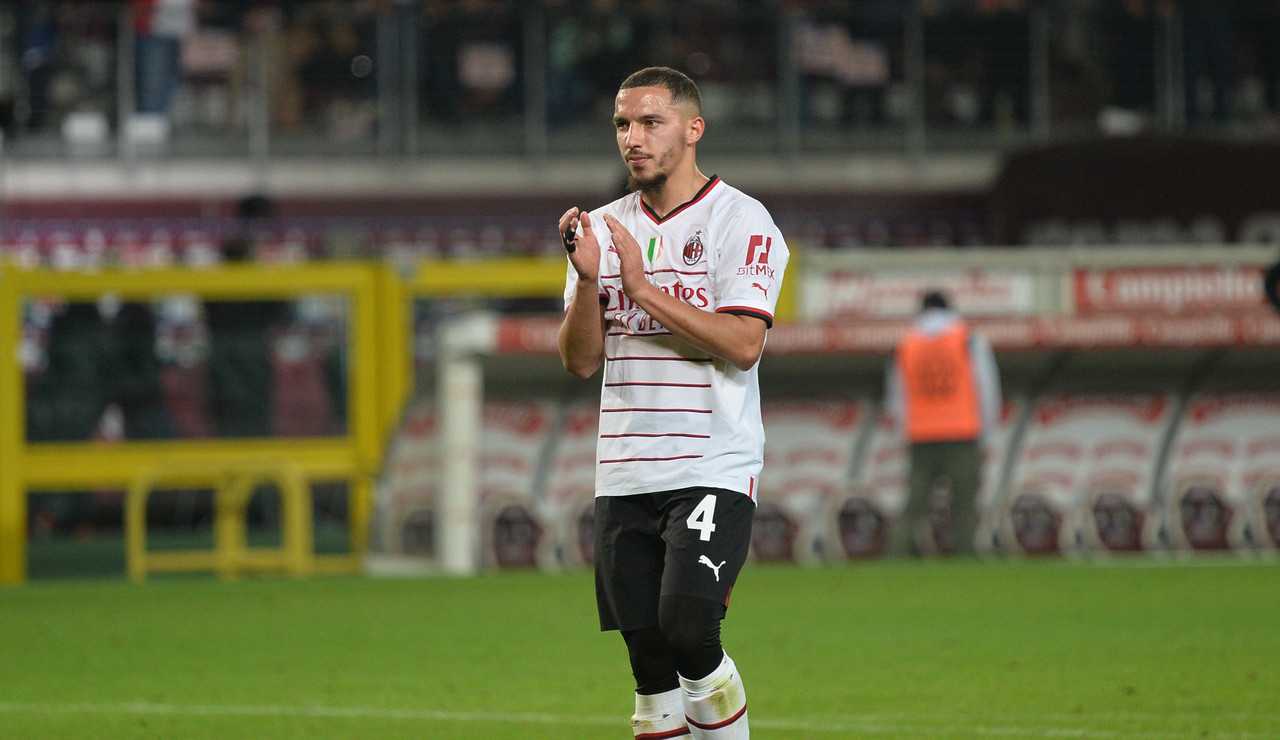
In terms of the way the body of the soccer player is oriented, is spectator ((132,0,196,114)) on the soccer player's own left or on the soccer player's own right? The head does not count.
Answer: on the soccer player's own right

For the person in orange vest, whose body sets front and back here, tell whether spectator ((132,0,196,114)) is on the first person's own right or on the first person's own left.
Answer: on the first person's own left

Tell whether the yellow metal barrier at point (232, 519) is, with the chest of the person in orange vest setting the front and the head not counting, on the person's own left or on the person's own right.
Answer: on the person's own left

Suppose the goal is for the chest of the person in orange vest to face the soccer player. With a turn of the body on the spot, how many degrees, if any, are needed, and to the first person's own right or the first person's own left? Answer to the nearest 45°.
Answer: approximately 180°

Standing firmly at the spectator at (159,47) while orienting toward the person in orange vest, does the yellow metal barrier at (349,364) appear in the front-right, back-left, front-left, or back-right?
front-right

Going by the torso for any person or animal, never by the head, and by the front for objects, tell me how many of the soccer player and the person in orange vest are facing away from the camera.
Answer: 1

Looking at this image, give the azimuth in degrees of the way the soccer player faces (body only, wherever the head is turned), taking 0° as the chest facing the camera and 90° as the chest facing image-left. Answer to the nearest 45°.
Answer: approximately 45°

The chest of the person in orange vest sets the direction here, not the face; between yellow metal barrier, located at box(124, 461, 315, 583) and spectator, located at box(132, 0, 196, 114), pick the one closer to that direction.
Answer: the spectator

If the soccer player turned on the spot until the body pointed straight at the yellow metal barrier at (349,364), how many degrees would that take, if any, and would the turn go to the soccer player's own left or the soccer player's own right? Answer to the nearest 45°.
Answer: approximately 135° to the soccer player's own right

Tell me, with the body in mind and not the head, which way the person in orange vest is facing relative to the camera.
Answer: away from the camera

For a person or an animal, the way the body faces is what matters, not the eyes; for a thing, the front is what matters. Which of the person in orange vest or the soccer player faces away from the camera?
the person in orange vest

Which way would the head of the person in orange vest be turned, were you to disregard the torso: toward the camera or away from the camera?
away from the camera

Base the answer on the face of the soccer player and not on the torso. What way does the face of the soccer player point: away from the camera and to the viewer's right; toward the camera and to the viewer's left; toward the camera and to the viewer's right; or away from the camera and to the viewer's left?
toward the camera and to the viewer's left

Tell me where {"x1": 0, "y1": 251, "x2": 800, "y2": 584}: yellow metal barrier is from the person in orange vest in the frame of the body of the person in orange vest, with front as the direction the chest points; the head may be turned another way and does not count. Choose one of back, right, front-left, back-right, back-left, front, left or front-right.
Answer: left
